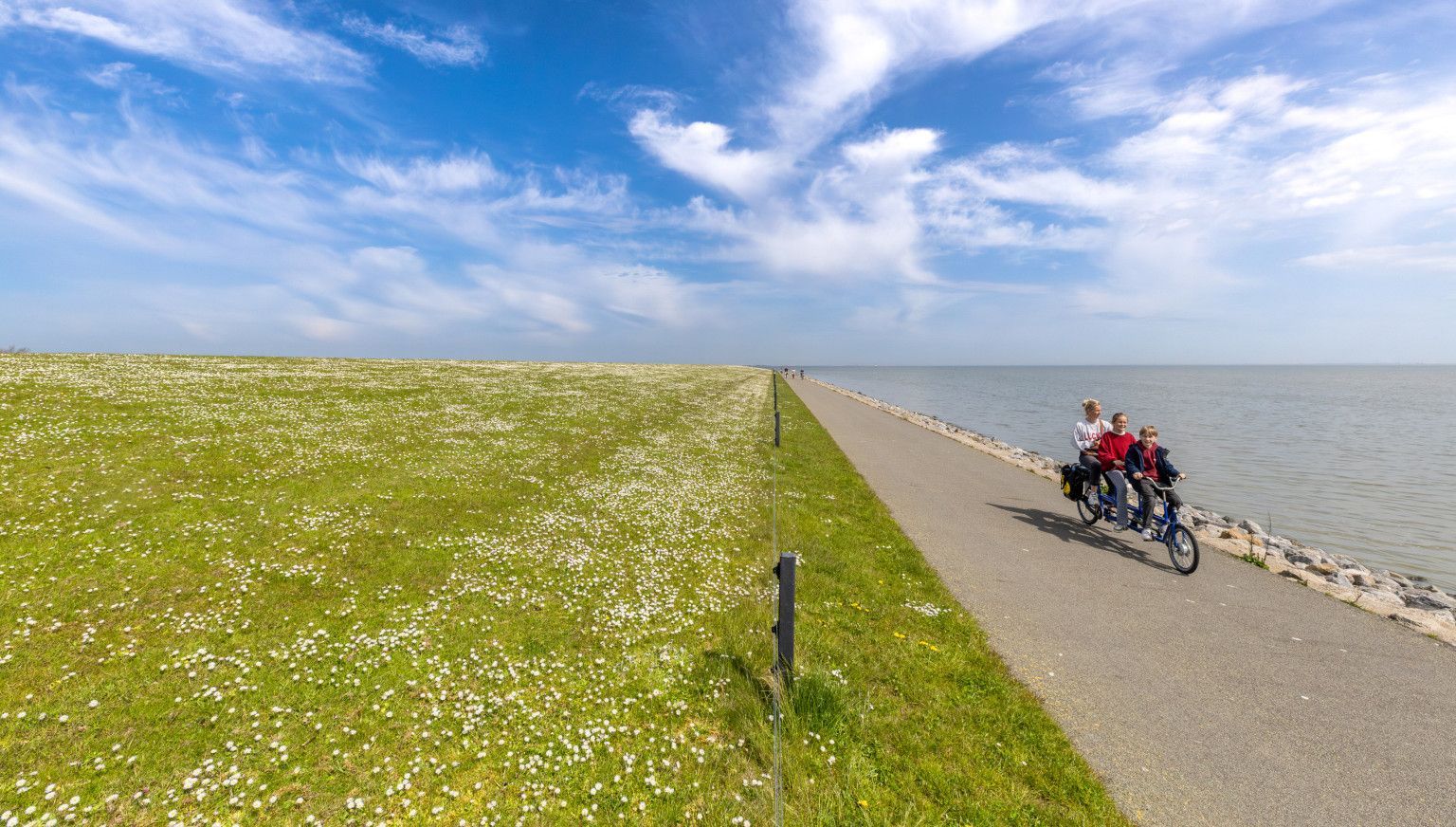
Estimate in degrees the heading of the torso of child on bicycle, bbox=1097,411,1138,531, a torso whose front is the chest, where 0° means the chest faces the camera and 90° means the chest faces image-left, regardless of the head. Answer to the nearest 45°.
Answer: approximately 315°

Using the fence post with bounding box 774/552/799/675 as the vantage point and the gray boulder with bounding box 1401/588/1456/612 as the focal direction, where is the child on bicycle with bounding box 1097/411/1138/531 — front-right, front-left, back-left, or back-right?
front-left

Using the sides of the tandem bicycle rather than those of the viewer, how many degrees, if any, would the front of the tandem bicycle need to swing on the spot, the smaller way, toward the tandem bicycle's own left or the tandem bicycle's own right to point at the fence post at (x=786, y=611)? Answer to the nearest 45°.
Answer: approximately 45° to the tandem bicycle's own right

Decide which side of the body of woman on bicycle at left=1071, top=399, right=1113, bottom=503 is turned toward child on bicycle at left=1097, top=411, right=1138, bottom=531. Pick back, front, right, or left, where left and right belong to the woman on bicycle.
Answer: front

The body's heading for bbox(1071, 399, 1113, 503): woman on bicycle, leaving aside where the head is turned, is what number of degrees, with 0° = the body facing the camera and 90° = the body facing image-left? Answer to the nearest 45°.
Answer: approximately 315°

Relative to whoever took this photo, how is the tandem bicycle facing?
facing the viewer and to the right of the viewer

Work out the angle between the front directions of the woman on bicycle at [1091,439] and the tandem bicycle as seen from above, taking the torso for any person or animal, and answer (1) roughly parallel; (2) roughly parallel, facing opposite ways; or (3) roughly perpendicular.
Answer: roughly parallel

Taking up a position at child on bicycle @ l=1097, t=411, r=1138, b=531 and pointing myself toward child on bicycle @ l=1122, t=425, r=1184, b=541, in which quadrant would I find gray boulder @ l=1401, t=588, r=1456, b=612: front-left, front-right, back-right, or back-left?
front-left

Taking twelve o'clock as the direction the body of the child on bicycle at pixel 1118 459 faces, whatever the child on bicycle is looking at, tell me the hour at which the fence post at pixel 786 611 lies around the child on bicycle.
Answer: The fence post is roughly at 2 o'clock from the child on bicycle.

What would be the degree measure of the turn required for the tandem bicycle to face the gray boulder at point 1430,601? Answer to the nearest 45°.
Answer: approximately 90° to its left

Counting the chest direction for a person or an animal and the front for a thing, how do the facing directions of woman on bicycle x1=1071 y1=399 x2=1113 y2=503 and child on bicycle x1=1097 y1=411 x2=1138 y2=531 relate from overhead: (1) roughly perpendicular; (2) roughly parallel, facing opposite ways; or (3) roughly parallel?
roughly parallel

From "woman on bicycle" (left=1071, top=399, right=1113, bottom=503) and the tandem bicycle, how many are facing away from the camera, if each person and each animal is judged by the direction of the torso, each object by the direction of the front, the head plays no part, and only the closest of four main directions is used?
0

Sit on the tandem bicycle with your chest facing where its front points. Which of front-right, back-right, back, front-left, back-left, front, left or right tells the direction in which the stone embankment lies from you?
left

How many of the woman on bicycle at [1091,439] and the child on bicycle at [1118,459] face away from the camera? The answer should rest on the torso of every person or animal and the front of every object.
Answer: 0
